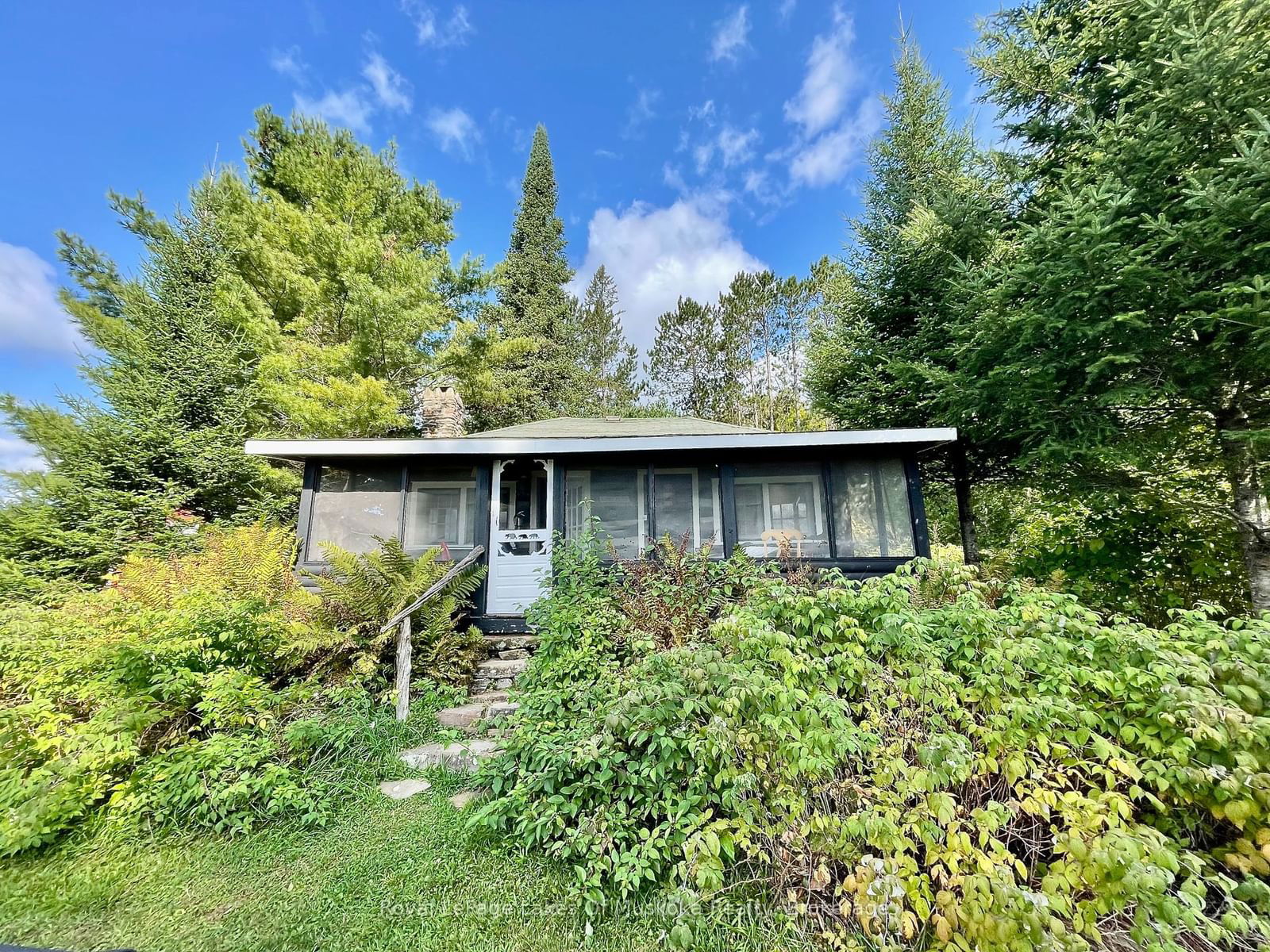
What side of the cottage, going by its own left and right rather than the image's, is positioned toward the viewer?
front

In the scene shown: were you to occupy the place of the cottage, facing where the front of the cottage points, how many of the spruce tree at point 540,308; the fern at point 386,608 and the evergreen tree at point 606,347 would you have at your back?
2

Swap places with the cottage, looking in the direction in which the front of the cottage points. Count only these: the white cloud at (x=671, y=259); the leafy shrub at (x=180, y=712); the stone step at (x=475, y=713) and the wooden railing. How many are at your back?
1

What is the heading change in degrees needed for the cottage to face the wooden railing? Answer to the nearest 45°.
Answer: approximately 45° to its right

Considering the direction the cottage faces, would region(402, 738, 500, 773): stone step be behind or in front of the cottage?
in front

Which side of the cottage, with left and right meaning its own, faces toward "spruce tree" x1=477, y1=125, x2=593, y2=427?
back

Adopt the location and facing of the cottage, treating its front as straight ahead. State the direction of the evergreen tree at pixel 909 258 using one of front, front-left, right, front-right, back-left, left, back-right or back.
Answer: left

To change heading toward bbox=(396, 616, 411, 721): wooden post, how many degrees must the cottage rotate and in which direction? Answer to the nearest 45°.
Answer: approximately 45° to its right

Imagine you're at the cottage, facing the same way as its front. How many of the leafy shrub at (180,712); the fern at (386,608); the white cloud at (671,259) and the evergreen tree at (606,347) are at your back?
2

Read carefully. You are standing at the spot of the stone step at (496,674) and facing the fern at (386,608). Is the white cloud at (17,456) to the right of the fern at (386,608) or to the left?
right

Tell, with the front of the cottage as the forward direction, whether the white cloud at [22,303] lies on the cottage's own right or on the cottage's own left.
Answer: on the cottage's own right

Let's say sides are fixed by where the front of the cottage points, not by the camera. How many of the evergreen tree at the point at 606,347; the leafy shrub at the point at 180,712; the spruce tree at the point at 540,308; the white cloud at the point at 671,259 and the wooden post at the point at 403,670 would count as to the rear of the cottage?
3

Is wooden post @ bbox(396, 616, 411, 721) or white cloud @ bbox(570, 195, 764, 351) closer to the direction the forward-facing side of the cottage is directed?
the wooden post
